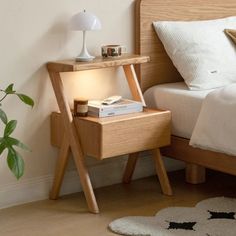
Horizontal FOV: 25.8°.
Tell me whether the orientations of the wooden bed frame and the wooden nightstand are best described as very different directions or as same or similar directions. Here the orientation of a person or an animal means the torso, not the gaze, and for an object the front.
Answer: same or similar directions

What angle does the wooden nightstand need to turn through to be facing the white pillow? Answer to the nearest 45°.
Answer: approximately 90° to its left

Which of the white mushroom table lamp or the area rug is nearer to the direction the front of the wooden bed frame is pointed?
the area rug

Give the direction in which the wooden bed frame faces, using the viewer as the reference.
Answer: facing the viewer and to the right of the viewer

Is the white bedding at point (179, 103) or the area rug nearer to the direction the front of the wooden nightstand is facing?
the area rug

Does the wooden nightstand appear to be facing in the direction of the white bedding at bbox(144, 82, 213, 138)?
no

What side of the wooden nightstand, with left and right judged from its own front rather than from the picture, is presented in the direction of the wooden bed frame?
left

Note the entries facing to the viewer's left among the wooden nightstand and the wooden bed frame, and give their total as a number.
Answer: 0

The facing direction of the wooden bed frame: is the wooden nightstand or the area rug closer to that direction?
the area rug

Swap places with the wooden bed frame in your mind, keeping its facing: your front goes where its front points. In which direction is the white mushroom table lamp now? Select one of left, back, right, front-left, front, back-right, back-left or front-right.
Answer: right

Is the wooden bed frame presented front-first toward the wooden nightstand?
no

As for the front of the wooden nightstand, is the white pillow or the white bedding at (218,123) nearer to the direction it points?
the white bedding

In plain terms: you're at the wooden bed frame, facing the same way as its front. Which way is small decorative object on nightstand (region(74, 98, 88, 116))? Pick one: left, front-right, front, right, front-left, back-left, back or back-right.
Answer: right
